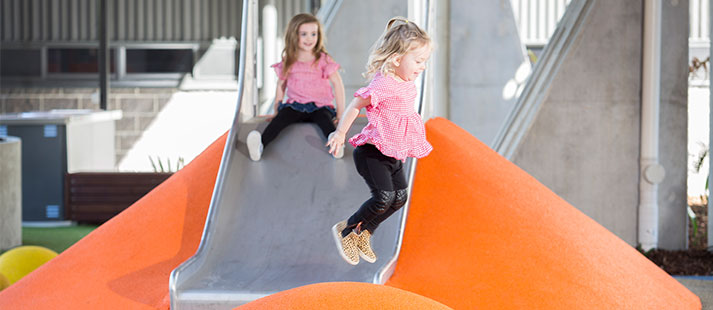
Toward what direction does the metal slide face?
toward the camera

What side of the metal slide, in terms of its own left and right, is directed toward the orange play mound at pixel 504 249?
left

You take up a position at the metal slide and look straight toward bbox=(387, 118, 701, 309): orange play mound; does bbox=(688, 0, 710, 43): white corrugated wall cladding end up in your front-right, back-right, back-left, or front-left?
front-left

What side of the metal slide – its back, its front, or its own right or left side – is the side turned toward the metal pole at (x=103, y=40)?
back

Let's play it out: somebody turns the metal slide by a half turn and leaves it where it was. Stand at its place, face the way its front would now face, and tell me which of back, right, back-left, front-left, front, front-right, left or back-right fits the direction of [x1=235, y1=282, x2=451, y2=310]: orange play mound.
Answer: back

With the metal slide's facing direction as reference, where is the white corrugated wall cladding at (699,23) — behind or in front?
behind

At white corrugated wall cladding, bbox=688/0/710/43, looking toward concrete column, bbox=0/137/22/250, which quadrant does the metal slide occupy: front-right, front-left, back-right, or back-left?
front-left
